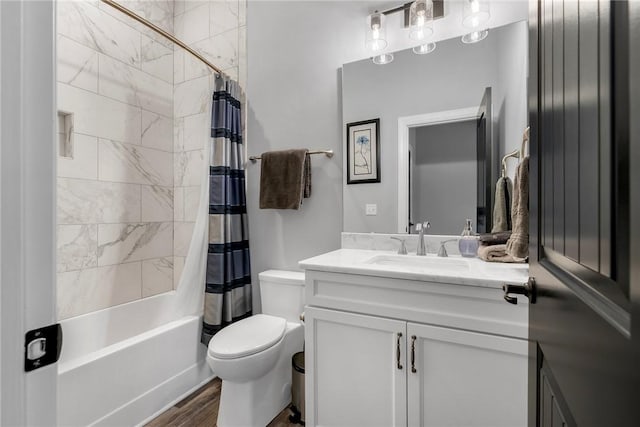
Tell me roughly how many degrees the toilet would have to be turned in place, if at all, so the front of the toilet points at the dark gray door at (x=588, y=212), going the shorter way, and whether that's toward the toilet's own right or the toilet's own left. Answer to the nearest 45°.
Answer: approximately 45° to the toilet's own left

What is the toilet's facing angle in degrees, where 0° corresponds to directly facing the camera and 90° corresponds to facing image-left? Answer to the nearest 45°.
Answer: approximately 45°

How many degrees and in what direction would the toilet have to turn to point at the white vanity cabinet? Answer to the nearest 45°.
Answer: approximately 90° to its left

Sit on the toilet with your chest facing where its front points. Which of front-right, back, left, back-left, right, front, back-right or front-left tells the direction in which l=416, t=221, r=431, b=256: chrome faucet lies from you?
back-left

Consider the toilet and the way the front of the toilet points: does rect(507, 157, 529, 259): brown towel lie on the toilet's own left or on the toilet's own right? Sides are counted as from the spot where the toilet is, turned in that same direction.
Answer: on the toilet's own left
